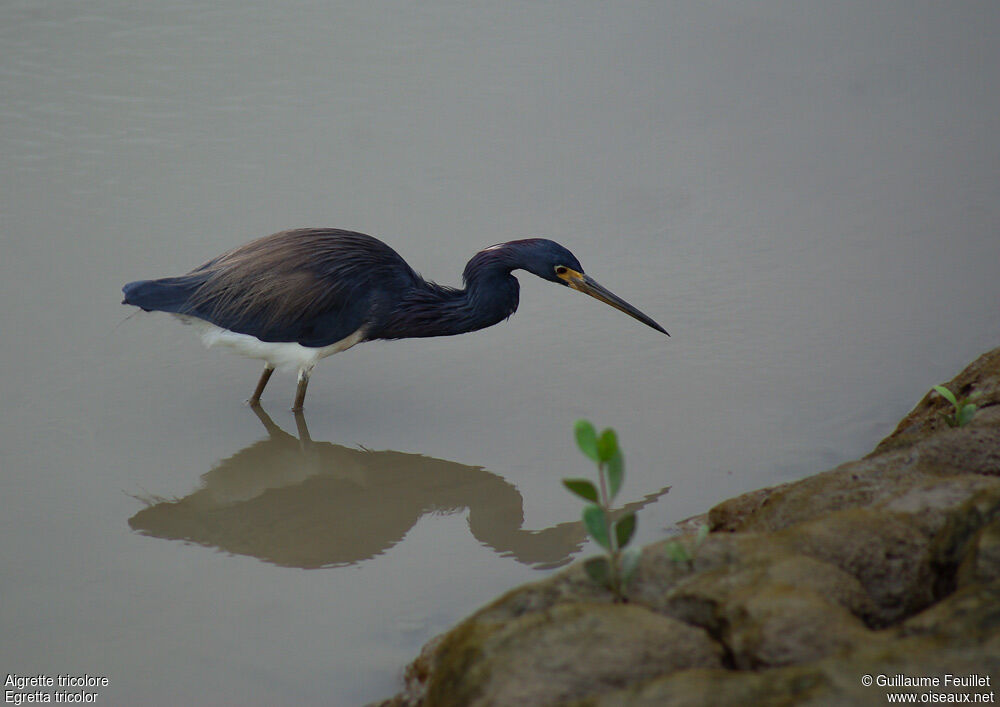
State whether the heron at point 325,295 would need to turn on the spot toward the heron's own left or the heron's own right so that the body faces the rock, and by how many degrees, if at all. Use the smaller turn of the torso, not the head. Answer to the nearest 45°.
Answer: approximately 90° to the heron's own right

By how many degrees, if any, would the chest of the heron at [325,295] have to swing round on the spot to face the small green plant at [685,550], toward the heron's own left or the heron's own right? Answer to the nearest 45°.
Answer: approximately 90° to the heron's own right

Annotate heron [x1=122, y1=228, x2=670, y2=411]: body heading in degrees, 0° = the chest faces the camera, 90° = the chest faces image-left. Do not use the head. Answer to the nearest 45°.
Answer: approximately 270°

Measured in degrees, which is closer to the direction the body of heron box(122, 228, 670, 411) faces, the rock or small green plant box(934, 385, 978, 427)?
the small green plant

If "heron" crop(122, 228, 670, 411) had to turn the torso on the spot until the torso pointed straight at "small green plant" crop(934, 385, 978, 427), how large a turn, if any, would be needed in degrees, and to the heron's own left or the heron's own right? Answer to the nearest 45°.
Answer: approximately 45° to the heron's own right

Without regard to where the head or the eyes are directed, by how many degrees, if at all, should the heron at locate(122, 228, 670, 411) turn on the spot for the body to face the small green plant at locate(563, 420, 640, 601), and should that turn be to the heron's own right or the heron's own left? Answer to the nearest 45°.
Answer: approximately 90° to the heron's own right
